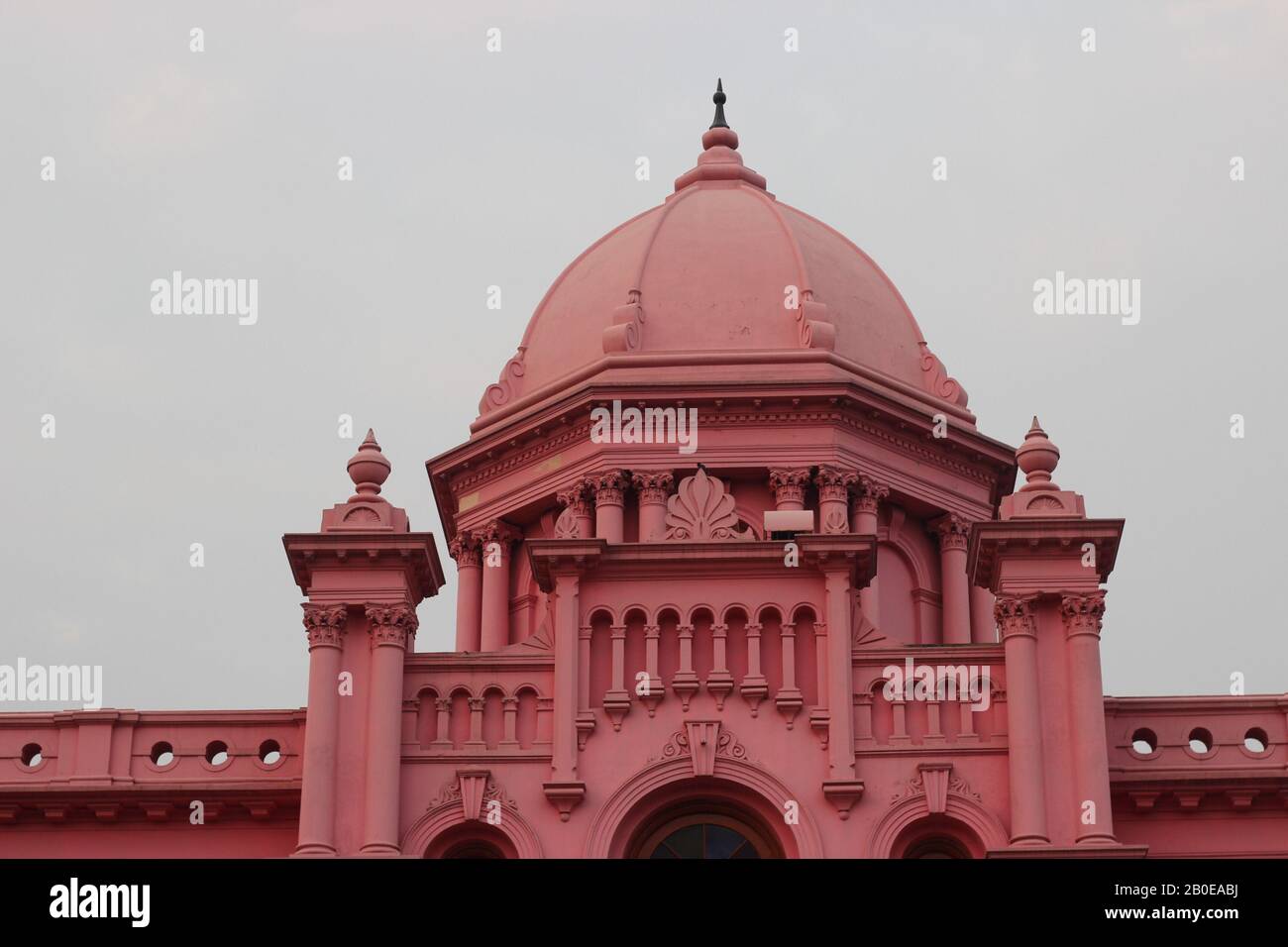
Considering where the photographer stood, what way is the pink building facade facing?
facing the viewer
